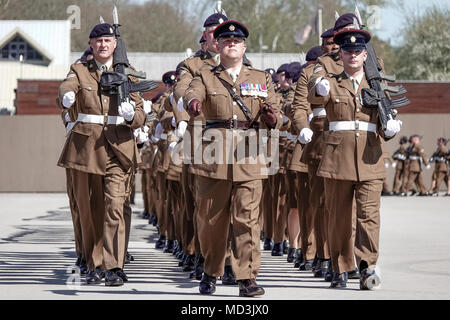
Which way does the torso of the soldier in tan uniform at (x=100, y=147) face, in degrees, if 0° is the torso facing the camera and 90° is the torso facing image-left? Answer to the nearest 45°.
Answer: approximately 0°

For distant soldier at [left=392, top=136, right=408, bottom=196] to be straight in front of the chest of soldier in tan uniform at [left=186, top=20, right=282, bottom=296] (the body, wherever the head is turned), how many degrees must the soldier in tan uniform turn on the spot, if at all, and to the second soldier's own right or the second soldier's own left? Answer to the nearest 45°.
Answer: approximately 180°

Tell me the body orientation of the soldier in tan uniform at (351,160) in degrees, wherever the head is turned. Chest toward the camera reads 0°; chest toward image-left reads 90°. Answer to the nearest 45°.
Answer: approximately 0°

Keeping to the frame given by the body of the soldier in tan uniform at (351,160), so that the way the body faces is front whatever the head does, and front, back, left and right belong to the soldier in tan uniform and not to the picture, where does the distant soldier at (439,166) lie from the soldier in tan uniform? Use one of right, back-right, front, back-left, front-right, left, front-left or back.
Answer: back

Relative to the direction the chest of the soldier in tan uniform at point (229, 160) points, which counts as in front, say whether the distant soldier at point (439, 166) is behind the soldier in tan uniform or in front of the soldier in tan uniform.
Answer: behind

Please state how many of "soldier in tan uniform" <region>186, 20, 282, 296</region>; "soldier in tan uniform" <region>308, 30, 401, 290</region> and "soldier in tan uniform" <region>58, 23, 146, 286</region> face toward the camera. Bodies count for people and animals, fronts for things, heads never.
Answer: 3

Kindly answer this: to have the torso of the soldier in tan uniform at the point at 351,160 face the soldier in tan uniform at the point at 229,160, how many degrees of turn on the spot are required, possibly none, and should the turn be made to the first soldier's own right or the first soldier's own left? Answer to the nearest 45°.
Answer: approximately 45° to the first soldier's own right

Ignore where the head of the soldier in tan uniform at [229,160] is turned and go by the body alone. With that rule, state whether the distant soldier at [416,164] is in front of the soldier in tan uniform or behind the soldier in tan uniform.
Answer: behind

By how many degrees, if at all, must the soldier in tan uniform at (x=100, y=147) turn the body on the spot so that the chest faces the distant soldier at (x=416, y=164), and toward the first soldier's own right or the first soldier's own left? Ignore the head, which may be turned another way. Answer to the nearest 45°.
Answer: approximately 135° to the first soldier's own left

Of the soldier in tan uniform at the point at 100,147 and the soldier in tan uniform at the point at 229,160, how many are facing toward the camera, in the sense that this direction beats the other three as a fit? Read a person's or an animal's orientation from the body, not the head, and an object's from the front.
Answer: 2
